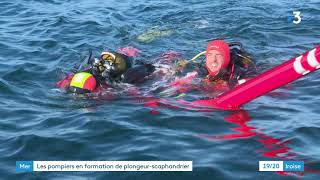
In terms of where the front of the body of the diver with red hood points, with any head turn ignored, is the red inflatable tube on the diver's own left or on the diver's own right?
on the diver's own left

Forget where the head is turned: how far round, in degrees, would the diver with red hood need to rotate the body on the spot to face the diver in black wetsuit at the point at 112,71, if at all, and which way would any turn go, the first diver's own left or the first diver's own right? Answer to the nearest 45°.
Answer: approximately 45° to the first diver's own right

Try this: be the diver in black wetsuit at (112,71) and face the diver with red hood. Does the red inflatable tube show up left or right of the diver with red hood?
right

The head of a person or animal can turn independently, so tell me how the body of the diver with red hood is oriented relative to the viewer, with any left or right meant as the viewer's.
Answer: facing the viewer and to the left of the viewer
